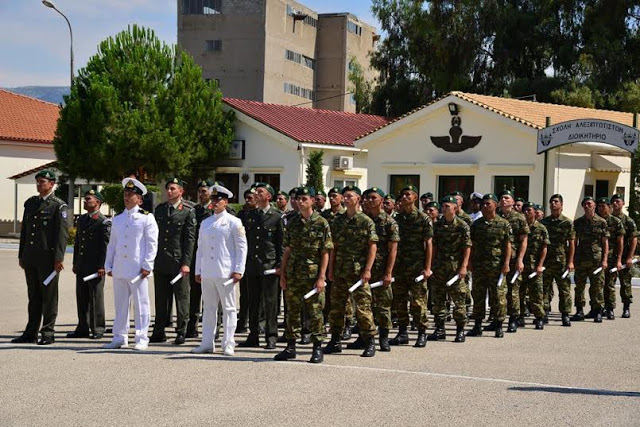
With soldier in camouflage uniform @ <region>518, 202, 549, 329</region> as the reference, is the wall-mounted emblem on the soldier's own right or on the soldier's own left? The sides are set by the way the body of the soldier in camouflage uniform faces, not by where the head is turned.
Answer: on the soldier's own right

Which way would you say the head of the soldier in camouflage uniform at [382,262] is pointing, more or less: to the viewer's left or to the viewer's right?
to the viewer's left

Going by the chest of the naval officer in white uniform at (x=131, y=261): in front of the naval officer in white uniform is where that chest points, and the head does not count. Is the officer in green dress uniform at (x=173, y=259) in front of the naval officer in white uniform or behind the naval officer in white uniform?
behind

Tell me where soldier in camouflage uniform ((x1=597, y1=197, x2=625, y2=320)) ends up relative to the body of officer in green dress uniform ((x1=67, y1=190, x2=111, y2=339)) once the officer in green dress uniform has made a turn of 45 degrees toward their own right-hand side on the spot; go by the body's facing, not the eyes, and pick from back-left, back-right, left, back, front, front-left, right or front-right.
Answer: back

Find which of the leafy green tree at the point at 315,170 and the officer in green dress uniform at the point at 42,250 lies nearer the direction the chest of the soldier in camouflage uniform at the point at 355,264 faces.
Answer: the officer in green dress uniform

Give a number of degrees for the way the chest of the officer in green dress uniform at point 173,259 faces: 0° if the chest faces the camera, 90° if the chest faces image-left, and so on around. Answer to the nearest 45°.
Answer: approximately 45°

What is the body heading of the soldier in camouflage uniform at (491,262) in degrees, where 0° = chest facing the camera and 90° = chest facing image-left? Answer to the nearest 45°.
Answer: approximately 45°

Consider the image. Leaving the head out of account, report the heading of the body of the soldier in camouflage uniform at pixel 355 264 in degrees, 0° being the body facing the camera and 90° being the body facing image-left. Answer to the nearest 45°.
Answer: approximately 45°

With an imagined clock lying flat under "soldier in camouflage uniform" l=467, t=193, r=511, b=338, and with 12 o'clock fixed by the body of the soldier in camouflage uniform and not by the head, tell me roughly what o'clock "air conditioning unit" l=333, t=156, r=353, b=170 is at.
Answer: The air conditioning unit is roughly at 4 o'clock from the soldier in camouflage uniform.
